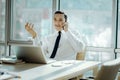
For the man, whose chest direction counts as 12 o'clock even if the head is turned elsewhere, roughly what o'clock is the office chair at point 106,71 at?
The office chair is roughly at 10 o'clock from the man.

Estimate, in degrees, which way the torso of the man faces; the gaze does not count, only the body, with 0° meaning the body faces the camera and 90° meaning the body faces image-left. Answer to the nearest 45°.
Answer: approximately 45°

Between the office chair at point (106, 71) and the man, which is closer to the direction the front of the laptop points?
the man

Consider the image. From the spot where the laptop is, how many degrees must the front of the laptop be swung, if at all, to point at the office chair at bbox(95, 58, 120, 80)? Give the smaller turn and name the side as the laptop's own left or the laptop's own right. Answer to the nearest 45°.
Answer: approximately 90° to the laptop's own right

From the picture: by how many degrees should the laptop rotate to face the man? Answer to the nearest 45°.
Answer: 0° — it already faces them

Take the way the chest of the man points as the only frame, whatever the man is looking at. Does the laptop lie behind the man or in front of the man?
in front

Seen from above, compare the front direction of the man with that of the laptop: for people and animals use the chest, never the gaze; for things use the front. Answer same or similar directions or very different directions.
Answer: very different directions

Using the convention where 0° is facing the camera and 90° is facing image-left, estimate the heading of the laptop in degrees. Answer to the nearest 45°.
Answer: approximately 225°
